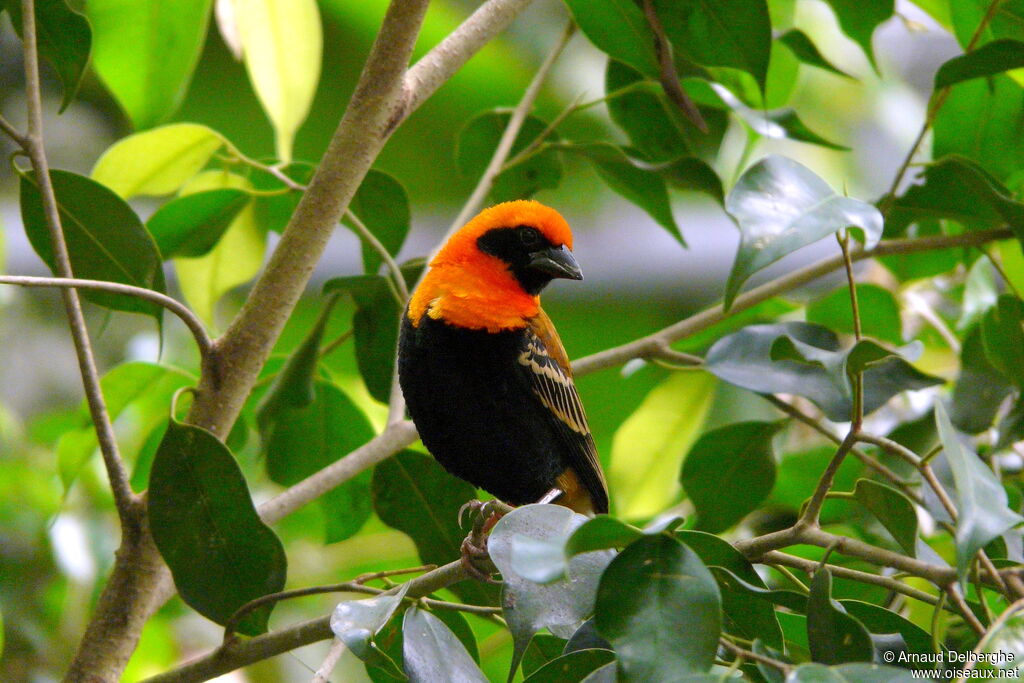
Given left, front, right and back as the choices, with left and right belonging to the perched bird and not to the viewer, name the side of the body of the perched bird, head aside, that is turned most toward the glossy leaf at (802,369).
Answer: left

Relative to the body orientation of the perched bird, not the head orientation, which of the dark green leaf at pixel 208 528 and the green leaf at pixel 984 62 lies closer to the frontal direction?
the dark green leaf

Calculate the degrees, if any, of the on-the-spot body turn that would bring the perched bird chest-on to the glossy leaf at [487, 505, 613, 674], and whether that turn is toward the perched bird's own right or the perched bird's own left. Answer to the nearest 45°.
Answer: approximately 45° to the perched bird's own left

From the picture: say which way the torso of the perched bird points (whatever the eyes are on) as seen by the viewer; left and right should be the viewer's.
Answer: facing the viewer and to the left of the viewer

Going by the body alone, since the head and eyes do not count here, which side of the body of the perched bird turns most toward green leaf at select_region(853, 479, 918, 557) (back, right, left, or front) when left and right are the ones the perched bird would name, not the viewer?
left

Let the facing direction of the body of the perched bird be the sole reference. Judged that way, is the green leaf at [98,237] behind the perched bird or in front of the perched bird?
in front

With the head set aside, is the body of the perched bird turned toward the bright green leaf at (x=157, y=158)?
no

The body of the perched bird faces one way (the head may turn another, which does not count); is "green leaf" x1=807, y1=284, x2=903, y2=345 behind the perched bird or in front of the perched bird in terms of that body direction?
behind

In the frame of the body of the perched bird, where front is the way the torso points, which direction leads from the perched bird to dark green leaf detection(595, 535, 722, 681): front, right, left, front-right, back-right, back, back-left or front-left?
front-left

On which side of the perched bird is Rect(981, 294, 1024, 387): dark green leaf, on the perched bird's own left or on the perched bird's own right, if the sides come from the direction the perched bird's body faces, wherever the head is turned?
on the perched bird's own left
